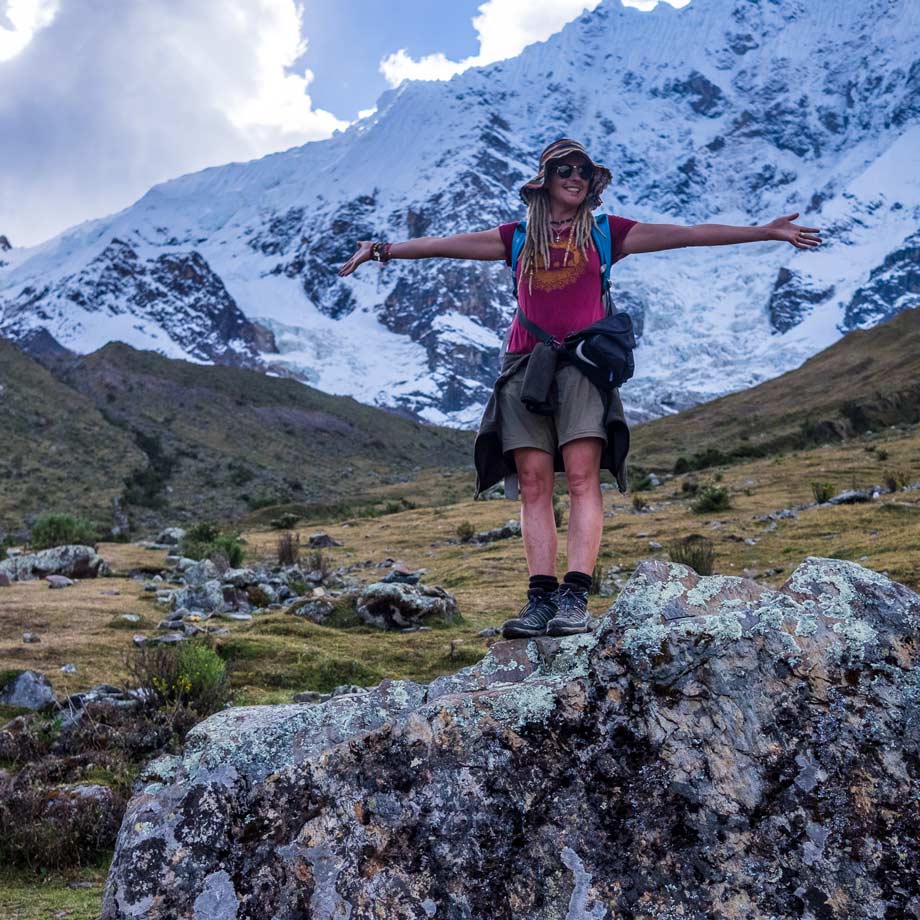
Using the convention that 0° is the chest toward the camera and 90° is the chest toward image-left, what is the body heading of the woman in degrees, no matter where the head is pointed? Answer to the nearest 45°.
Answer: approximately 0°

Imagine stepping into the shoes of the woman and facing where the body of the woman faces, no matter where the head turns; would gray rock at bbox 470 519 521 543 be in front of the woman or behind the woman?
behind

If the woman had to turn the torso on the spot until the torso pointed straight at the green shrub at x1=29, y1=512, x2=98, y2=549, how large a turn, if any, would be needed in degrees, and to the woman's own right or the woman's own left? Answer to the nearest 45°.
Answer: approximately 135° to the woman's own right

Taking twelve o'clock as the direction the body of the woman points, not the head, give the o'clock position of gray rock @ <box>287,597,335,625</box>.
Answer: The gray rock is roughly at 5 o'clock from the woman.

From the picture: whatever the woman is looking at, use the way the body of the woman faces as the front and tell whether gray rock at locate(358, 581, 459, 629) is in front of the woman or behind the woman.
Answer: behind

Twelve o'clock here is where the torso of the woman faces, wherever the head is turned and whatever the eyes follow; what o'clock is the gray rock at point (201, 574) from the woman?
The gray rock is roughly at 5 o'clock from the woman.

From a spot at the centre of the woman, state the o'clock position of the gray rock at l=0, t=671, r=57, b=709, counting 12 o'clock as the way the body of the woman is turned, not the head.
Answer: The gray rock is roughly at 4 o'clock from the woman.

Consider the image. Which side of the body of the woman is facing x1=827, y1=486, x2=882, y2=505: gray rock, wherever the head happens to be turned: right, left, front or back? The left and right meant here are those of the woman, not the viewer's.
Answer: back

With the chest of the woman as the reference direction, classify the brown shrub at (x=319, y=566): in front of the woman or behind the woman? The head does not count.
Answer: behind

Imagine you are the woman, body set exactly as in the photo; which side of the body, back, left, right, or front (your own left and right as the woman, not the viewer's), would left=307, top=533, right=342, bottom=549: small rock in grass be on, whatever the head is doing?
back

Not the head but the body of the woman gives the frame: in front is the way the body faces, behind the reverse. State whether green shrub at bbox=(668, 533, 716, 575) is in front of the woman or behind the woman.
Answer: behind
